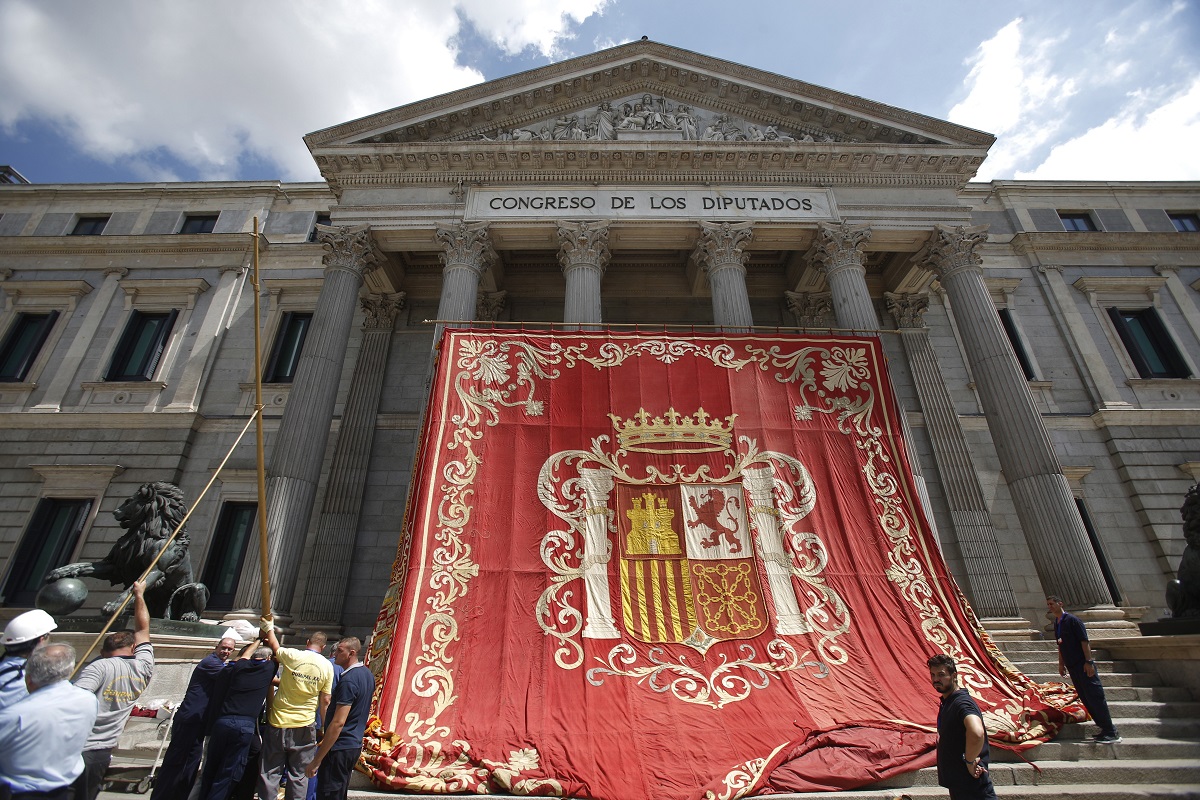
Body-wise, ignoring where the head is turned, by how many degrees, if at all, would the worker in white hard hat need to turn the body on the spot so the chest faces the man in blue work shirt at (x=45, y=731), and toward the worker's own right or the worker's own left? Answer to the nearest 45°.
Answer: approximately 135° to the worker's own right

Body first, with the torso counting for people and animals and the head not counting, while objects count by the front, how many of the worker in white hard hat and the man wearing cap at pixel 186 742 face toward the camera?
0

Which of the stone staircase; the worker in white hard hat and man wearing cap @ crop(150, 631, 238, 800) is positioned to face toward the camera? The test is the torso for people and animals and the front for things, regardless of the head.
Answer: the stone staircase

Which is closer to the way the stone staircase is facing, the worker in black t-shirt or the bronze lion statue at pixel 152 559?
the worker in black t-shirt

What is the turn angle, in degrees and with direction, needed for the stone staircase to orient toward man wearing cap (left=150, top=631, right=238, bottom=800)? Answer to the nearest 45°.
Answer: approximately 45° to its right

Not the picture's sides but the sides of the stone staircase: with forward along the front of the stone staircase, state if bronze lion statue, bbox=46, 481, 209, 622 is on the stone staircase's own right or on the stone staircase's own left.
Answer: on the stone staircase's own right

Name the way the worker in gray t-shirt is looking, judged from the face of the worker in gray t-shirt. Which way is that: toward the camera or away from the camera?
away from the camera

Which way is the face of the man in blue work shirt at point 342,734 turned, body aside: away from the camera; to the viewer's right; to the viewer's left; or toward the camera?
to the viewer's left

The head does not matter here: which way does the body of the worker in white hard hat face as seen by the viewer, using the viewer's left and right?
facing away from the viewer and to the right of the viewer

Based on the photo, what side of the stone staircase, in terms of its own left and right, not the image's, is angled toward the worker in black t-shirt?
front
